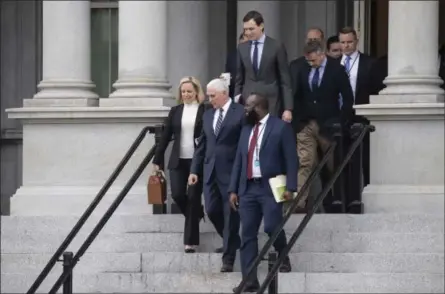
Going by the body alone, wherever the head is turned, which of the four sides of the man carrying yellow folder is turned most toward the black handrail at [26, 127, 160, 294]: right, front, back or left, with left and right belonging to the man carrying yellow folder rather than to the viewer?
right

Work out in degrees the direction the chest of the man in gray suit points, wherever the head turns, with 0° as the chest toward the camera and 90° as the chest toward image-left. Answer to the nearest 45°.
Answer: approximately 45°

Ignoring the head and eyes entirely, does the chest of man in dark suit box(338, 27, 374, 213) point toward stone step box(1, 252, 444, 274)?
yes

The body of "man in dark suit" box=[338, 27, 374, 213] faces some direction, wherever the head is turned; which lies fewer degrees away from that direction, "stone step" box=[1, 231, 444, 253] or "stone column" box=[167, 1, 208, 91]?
the stone step
